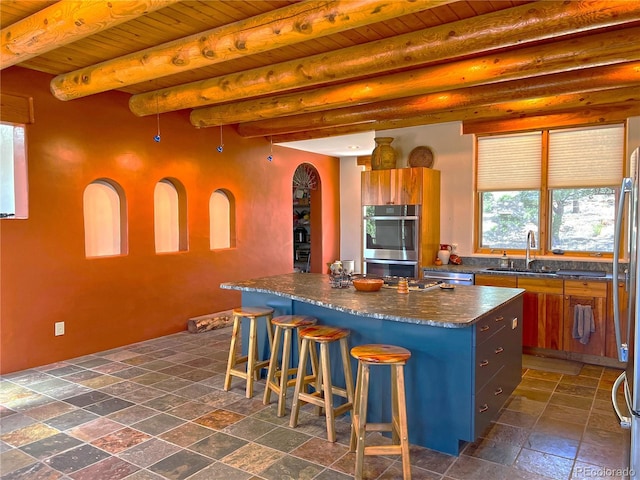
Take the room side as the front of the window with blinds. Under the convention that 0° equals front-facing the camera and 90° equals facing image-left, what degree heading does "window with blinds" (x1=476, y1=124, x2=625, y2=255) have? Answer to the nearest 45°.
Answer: approximately 45°

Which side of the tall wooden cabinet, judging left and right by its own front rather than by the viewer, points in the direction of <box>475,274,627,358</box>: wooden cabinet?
left

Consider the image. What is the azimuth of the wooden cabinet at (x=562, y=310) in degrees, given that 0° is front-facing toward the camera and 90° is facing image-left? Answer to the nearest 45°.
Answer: approximately 45°

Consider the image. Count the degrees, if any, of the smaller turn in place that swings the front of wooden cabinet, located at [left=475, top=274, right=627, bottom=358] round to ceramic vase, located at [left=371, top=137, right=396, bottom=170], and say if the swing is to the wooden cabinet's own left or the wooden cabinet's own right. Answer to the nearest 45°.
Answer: approximately 45° to the wooden cabinet's own right
